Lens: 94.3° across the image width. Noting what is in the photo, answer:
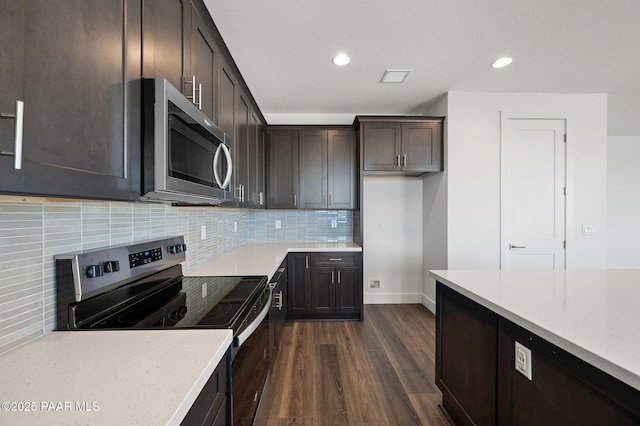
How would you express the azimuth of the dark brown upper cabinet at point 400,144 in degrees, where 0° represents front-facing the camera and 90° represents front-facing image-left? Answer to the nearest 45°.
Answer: approximately 0°

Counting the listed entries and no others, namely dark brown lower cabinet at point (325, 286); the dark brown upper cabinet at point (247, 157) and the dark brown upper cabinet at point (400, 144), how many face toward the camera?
2

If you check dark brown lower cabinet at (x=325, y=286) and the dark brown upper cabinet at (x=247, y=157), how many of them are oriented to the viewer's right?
1

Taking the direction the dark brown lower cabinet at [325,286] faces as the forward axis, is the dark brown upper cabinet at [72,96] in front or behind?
in front

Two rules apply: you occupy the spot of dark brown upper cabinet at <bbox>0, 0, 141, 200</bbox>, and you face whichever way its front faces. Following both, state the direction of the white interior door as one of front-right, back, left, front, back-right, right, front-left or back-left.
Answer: front-left

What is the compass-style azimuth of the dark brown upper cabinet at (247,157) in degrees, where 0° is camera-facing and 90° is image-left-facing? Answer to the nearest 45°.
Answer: approximately 270°

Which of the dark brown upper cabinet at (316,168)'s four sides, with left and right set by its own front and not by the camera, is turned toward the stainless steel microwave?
front
